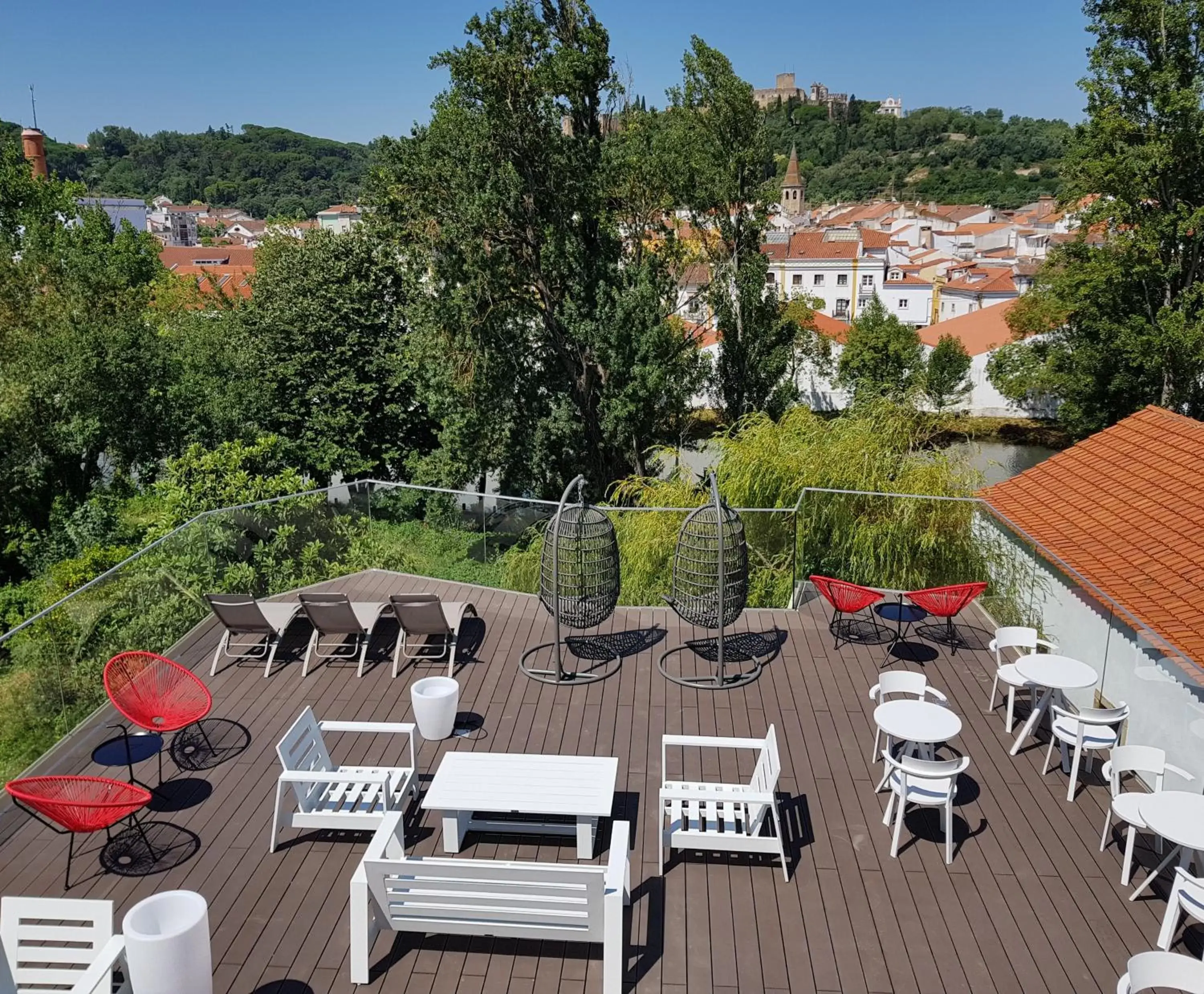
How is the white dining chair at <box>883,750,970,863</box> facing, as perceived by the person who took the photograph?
facing away from the viewer

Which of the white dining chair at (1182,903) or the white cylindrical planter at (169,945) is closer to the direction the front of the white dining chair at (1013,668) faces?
the white dining chair

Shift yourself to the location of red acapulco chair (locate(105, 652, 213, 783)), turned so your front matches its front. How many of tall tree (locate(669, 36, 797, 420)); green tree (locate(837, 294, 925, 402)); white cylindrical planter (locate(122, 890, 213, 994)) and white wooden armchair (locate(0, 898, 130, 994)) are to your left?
2

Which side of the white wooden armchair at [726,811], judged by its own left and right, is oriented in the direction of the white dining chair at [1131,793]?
back

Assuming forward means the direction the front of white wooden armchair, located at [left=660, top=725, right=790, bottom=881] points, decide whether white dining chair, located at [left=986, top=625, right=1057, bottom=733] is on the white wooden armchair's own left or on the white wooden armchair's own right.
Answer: on the white wooden armchair's own right

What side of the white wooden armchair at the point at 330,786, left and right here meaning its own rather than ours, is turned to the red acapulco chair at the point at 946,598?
front

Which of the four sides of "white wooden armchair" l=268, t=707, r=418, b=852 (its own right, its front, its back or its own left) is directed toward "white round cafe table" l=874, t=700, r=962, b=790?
front

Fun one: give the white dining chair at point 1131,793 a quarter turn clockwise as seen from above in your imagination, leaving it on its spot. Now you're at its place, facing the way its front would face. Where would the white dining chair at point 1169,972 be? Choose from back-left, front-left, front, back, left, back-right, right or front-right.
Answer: front-left

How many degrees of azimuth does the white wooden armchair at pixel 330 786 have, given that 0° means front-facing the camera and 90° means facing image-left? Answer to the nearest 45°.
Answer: approximately 270°

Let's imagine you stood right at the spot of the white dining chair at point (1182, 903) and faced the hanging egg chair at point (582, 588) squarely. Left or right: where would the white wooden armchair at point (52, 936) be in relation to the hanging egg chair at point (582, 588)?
left

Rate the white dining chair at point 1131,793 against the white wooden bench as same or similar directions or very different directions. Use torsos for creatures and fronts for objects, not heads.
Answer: very different directions

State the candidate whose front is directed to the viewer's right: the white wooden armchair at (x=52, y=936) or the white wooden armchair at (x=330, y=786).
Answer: the white wooden armchair at (x=330, y=786)

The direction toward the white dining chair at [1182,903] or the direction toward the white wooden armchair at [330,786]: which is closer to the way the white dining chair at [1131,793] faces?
the white dining chair

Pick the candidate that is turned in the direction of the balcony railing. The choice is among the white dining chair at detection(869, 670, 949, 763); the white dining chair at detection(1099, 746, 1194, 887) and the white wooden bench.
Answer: the white wooden bench

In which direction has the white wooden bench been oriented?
away from the camera

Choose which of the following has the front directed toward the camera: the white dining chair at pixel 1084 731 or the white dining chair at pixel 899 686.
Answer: the white dining chair at pixel 899 686
